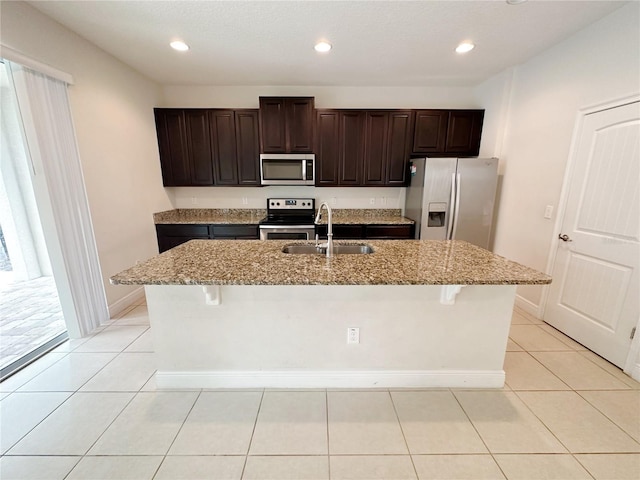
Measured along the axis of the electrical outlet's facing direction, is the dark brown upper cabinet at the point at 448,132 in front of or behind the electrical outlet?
behind

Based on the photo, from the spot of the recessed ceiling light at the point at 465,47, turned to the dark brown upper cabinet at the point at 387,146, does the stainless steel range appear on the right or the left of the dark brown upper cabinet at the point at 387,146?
left

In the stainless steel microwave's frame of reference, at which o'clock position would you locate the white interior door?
The white interior door is roughly at 10 o'clock from the stainless steel microwave.

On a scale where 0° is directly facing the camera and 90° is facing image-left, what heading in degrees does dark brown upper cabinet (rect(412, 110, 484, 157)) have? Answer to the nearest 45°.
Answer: approximately 0°

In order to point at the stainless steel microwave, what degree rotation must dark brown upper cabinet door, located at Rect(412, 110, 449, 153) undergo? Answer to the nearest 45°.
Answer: approximately 45° to its right

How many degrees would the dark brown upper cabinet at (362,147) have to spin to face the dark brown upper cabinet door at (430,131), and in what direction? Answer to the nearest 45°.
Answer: approximately 90° to its left

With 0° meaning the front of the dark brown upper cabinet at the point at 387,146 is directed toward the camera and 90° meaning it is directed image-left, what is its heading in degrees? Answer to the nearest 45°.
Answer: approximately 0°

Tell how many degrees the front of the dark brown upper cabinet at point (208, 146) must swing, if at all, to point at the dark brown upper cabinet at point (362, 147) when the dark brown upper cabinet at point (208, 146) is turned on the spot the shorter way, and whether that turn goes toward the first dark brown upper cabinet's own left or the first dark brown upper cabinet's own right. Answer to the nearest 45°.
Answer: approximately 45° to the first dark brown upper cabinet's own left

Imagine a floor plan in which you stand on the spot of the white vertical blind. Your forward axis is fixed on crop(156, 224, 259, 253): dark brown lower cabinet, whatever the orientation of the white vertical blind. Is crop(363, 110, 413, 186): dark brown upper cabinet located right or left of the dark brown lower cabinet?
right
